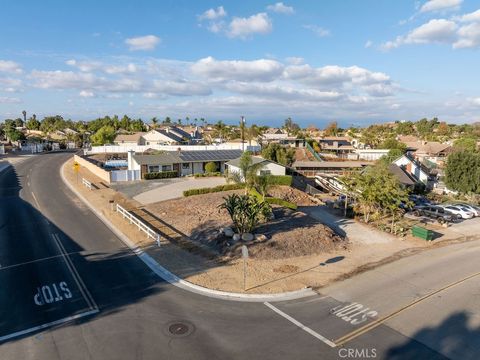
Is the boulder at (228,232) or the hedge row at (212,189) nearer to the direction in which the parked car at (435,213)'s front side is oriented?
the boulder

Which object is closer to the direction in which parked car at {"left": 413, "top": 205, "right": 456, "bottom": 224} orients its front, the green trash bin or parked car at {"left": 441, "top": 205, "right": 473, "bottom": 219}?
the green trash bin
